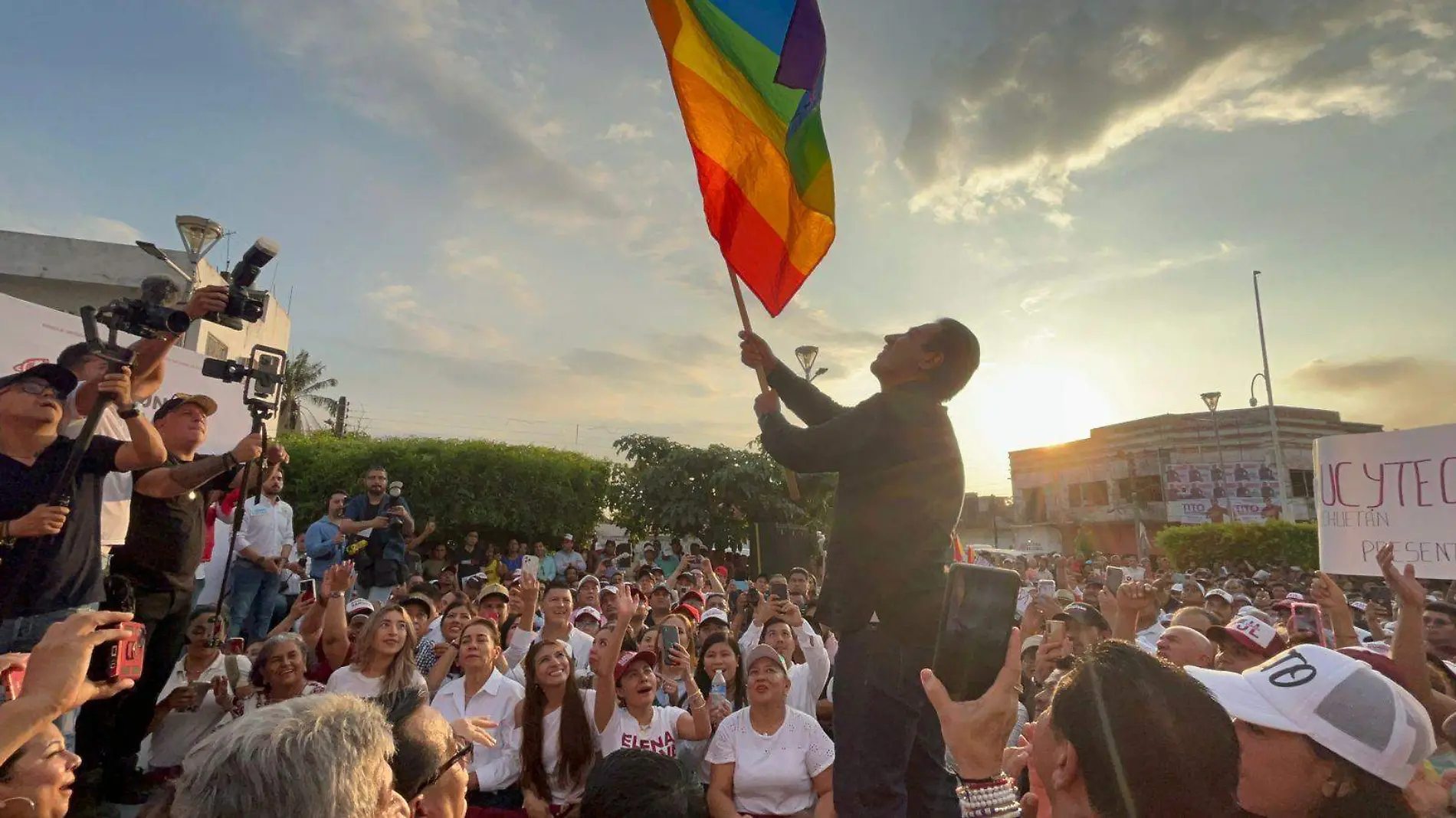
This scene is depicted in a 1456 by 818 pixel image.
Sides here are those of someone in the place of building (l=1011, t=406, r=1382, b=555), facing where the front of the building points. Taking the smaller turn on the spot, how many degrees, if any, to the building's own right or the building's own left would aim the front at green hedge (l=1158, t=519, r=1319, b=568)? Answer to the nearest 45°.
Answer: approximately 45° to the building's own left

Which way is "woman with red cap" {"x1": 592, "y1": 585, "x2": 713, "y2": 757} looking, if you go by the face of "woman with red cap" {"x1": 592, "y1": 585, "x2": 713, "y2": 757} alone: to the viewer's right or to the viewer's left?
to the viewer's right

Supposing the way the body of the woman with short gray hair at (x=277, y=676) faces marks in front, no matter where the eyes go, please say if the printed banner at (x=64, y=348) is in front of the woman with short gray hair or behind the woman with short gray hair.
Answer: behind

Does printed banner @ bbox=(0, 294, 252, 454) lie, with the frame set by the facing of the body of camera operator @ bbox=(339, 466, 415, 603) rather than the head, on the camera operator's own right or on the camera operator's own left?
on the camera operator's own right

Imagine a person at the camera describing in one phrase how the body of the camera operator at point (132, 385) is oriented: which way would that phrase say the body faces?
to the viewer's right

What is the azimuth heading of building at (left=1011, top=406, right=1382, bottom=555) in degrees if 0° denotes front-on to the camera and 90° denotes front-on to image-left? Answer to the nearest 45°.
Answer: approximately 45°

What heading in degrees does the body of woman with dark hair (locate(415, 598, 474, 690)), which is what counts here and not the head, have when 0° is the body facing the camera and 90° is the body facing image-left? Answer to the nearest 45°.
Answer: approximately 315°

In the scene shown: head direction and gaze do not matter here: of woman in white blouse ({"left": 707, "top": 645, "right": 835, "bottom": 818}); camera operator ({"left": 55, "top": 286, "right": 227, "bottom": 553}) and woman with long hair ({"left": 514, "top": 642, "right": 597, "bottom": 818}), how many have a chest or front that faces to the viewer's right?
1

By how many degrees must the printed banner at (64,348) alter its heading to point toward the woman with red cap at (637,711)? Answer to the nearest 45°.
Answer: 0° — it already faces them

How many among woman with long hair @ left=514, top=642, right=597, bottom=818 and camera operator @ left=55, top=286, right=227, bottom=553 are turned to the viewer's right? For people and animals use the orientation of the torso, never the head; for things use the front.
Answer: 1

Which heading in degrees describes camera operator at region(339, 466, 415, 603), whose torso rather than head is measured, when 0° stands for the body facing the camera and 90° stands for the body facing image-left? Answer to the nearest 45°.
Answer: approximately 0°
